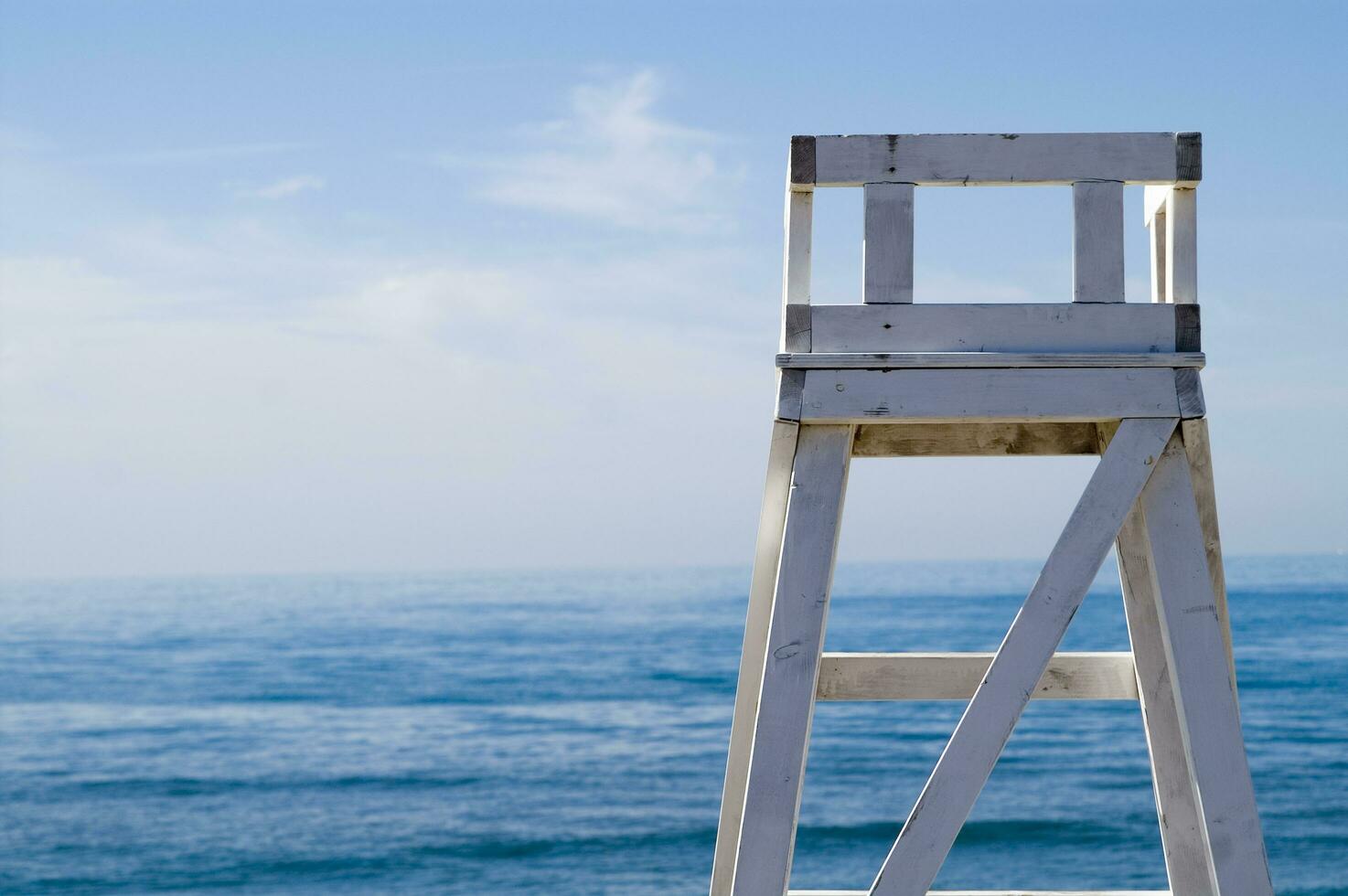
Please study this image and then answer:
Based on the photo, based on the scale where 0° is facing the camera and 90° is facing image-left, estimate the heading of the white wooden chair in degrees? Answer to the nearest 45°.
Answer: approximately 180°
